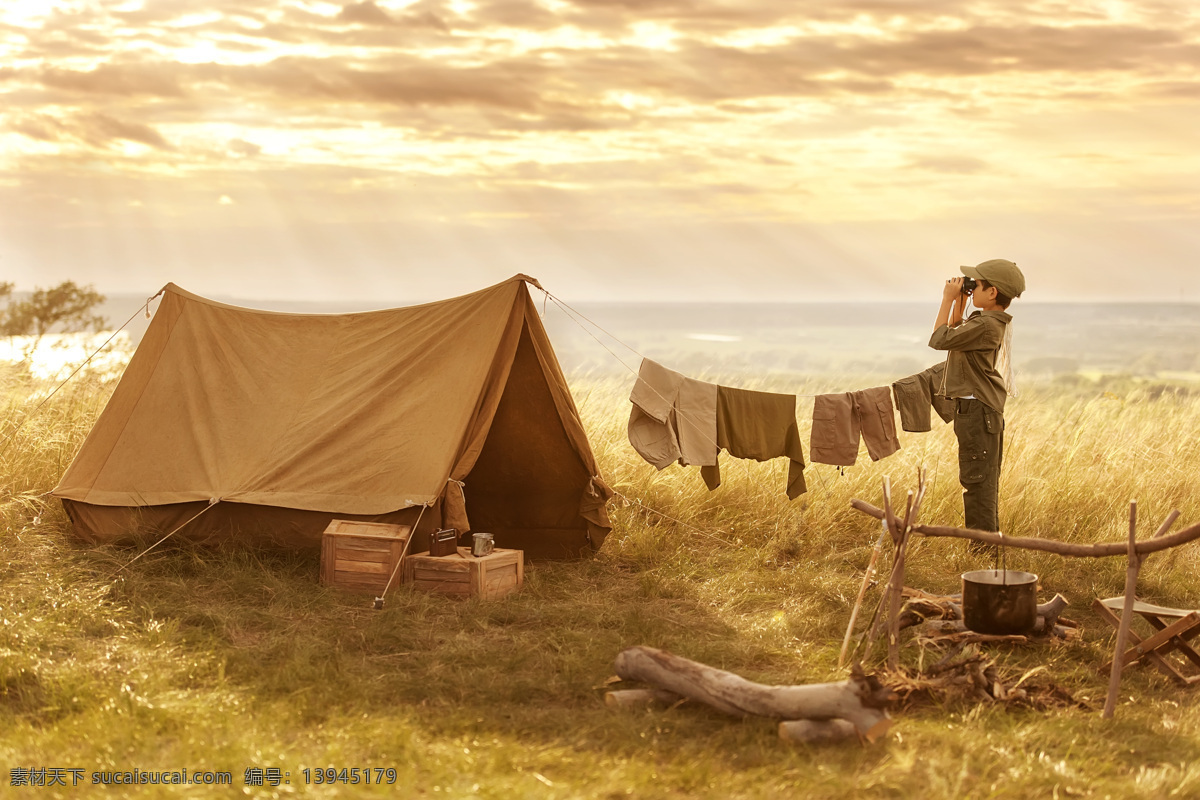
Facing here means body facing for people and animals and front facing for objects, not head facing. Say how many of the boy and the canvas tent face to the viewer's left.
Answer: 1

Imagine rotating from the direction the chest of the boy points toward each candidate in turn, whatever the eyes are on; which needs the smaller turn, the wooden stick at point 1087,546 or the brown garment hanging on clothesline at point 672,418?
the brown garment hanging on clothesline

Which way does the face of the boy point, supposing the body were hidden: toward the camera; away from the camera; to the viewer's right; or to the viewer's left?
to the viewer's left

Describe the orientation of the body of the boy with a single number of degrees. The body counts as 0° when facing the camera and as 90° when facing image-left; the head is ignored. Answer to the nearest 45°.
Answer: approximately 90°

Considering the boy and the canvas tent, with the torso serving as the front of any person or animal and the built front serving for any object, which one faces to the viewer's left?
the boy

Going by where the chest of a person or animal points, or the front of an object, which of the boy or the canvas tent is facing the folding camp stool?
the canvas tent

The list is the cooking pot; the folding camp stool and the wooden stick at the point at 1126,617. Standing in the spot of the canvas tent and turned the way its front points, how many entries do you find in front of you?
3

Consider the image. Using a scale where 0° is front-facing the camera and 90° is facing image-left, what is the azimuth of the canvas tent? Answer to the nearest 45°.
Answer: approximately 315°

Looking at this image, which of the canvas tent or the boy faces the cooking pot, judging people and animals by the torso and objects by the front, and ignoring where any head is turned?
the canvas tent

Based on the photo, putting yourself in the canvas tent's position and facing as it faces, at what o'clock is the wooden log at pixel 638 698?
The wooden log is roughly at 1 o'clock from the canvas tent.

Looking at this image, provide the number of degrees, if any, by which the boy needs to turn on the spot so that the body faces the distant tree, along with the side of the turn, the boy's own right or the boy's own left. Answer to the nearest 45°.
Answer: approximately 45° to the boy's own right

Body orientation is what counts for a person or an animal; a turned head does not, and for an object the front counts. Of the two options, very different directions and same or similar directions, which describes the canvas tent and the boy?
very different directions
